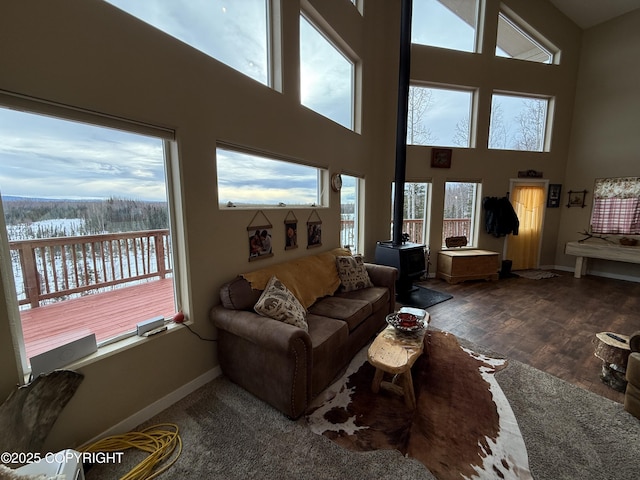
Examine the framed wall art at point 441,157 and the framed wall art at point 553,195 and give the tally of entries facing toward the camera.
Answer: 2

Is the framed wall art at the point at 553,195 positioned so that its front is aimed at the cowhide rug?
yes

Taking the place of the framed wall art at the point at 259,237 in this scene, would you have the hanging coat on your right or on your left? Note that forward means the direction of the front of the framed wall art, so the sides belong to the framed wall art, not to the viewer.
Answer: on your left

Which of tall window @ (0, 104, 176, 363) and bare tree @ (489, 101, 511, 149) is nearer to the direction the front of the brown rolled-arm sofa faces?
the bare tree

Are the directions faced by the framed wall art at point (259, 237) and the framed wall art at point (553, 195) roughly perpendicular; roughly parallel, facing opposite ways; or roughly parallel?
roughly perpendicular

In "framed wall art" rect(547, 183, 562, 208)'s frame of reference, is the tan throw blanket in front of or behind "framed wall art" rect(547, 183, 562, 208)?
in front

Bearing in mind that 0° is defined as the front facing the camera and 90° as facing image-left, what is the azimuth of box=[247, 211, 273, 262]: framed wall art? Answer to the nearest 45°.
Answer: approximately 315°

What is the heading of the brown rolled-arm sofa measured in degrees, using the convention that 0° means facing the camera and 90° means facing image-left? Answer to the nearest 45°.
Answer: approximately 315°

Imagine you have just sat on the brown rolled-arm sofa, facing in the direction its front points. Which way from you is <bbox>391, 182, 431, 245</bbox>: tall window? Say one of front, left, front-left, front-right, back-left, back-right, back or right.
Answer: left

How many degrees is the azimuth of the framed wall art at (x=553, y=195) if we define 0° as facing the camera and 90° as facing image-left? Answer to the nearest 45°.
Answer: approximately 0°

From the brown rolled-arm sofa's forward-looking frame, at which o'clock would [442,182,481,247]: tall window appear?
The tall window is roughly at 9 o'clock from the brown rolled-arm sofa.
